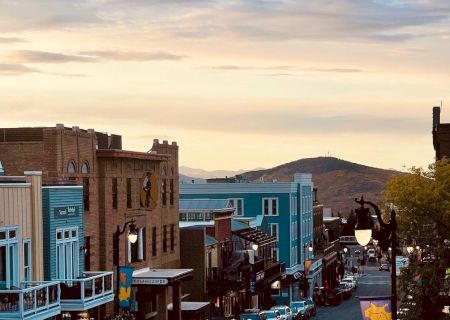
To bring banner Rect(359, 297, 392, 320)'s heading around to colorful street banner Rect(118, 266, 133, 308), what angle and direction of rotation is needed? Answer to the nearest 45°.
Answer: approximately 135° to its right

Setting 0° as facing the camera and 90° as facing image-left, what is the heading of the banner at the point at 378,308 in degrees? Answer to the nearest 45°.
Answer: approximately 0°

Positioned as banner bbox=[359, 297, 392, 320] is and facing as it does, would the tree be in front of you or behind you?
behind

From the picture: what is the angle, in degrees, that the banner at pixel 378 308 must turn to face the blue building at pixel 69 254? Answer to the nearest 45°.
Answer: approximately 135° to its right
